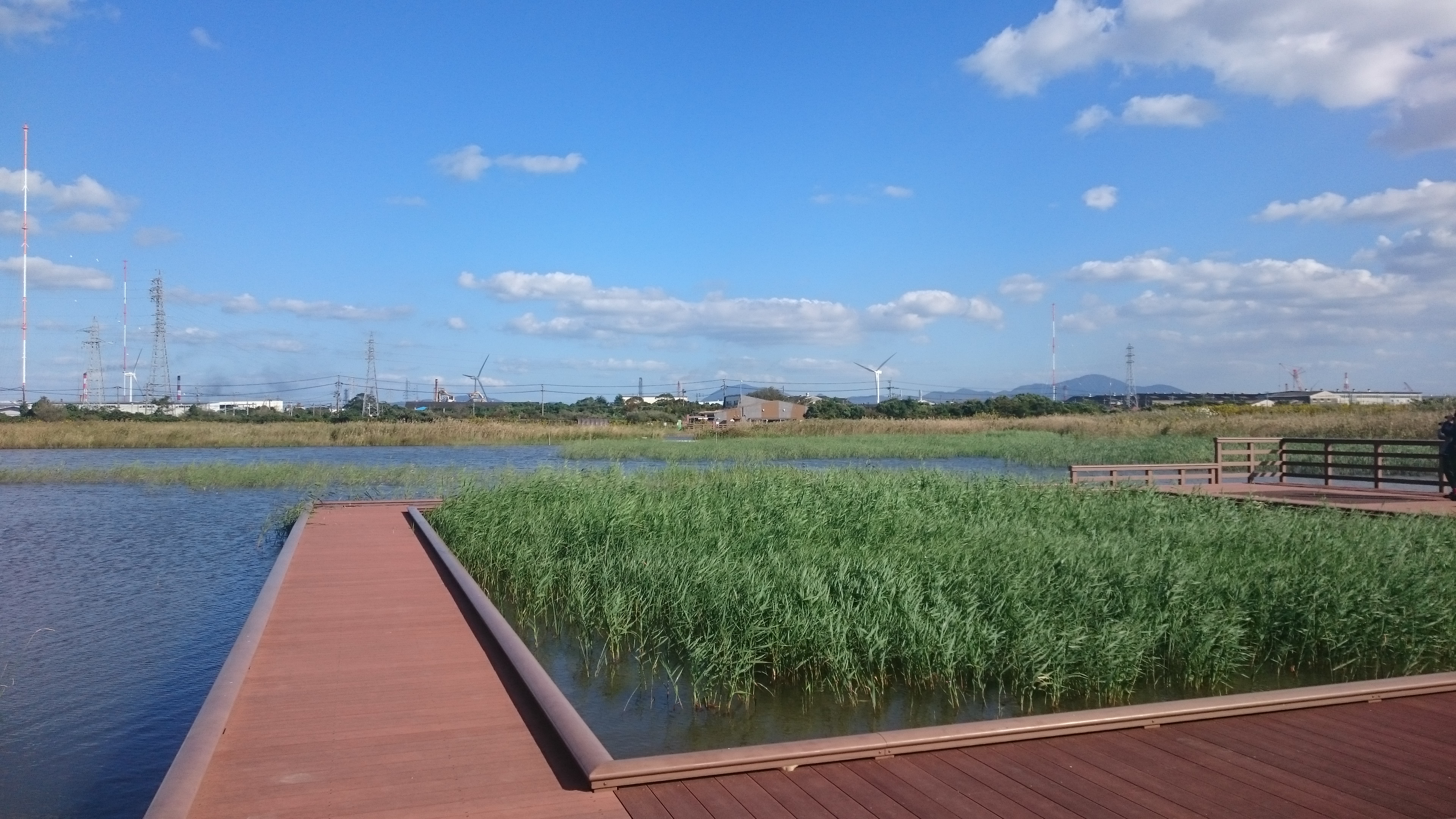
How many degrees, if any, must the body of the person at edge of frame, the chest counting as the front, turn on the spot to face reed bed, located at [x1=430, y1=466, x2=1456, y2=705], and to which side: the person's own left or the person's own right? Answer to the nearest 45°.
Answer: approximately 90° to the person's own left

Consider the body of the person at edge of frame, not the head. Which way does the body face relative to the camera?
to the viewer's left

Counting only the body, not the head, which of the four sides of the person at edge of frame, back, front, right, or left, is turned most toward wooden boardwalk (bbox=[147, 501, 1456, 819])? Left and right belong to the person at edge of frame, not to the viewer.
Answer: left
